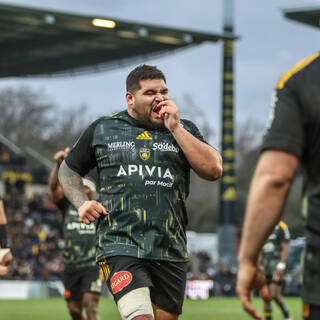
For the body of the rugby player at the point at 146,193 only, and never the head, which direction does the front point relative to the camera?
toward the camera

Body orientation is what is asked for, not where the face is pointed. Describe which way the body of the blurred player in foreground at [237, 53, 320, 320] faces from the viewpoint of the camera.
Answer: away from the camera

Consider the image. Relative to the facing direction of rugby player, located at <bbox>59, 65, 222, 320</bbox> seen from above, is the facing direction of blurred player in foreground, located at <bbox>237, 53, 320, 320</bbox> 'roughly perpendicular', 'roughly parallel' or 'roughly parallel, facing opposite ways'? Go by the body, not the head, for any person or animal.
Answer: roughly parallel, facing opposite ways

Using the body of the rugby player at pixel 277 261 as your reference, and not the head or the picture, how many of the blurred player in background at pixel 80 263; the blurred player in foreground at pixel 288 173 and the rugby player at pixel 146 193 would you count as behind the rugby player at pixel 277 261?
0

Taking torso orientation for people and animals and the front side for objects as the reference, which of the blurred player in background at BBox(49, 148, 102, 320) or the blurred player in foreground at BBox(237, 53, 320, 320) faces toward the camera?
the blurred player in background at BBox(49, 148, 102, 320)

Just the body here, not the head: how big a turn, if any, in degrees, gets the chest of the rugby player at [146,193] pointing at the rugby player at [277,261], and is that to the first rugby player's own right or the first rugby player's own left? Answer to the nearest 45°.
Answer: approximately 180°

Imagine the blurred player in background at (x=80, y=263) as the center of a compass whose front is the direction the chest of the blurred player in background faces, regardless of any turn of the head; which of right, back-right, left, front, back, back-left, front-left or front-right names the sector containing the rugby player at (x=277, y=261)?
back-left

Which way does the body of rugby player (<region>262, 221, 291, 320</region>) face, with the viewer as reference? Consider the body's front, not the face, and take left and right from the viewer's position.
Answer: facing the viewer and to the left of the viewer

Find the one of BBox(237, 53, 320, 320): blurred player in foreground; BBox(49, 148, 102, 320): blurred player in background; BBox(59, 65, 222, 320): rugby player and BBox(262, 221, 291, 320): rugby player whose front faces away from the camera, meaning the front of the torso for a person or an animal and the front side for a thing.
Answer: BBox(237, 53, 320, 320): blurred player in foreground

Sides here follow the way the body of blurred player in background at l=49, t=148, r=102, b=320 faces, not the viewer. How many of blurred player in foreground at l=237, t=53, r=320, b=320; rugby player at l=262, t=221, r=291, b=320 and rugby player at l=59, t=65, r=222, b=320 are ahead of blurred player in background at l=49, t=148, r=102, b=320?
2

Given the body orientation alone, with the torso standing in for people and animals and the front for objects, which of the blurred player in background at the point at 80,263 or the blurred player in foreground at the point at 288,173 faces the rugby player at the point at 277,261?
the blurred player in foreground at the point at 288,173

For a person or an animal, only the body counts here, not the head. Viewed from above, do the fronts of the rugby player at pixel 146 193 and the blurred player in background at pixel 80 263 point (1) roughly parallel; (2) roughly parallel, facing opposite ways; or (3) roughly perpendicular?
roughly parallel

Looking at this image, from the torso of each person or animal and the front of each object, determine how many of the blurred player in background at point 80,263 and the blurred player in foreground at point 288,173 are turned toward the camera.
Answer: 1

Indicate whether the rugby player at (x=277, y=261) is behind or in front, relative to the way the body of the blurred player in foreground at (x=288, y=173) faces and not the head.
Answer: in front

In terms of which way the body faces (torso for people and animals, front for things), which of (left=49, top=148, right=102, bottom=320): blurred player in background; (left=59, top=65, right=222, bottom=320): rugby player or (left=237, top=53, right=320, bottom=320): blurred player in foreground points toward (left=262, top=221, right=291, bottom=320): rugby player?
(left=237, top=53, right=320, bottom=320): blurred player in foreground

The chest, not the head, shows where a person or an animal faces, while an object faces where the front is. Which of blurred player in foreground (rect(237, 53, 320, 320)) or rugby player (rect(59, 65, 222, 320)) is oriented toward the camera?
the rugby player
